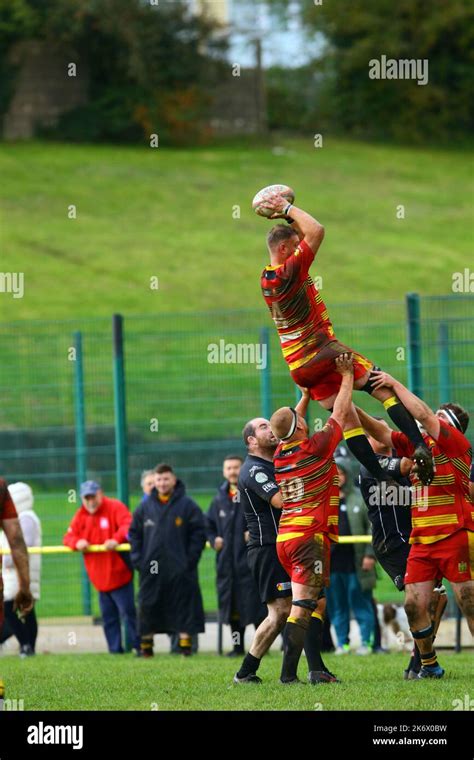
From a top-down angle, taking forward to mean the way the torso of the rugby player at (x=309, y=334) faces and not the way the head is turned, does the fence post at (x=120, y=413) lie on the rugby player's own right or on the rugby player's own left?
on the rugby player's own left

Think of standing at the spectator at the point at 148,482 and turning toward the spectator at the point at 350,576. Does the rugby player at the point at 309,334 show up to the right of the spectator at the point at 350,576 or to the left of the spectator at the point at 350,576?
right

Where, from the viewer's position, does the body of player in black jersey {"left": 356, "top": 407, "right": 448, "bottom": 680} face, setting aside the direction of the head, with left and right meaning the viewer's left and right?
facing to the left of the viewer

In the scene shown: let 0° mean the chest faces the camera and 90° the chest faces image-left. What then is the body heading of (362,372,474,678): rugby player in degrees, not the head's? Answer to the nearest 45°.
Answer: approximately 45°

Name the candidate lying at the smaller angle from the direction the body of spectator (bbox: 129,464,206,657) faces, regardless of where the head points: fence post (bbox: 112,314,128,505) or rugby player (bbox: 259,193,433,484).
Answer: the rugby player

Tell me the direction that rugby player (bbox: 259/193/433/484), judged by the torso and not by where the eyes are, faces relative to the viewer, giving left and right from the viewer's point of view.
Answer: facing away from the viewer and to the right of the viewer

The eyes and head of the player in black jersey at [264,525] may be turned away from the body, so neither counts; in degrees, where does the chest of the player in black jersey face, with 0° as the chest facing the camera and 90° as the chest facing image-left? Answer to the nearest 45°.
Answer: approximately 270°

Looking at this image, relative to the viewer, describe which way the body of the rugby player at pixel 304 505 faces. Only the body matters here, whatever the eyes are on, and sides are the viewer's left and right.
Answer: facing away from the viewer and to the right of the viewer

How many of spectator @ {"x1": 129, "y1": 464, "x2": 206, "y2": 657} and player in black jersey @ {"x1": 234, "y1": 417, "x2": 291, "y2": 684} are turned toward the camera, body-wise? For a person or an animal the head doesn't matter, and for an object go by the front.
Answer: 1

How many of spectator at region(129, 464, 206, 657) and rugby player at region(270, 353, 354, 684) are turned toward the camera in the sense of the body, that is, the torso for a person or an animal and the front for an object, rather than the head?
1

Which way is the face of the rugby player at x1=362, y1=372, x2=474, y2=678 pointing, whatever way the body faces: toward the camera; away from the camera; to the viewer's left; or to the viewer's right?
to the viewer's left

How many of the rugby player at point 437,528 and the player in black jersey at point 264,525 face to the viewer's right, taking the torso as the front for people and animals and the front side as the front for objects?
1
